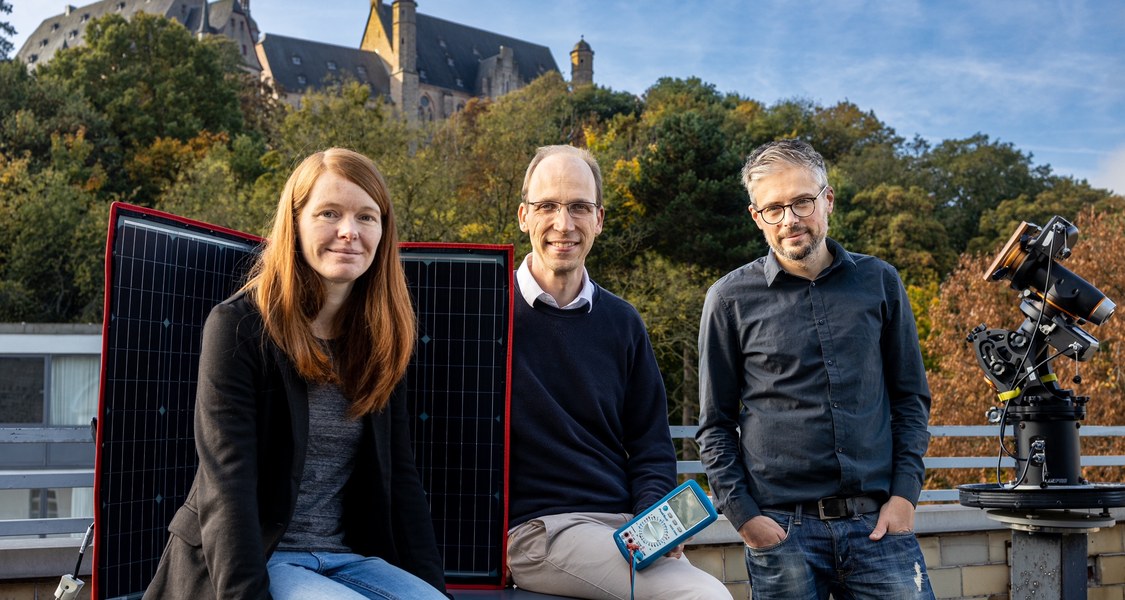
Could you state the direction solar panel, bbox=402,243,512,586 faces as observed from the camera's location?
facing the viewer

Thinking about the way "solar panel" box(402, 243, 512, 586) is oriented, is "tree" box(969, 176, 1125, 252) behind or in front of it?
behind

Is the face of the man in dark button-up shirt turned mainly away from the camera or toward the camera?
toward the camera

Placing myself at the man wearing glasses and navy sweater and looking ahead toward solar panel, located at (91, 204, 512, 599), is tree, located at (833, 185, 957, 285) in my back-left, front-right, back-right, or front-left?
back-right

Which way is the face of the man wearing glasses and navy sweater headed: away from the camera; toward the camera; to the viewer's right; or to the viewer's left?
toward the camera

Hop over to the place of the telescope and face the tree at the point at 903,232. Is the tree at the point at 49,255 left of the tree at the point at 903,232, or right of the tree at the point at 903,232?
left

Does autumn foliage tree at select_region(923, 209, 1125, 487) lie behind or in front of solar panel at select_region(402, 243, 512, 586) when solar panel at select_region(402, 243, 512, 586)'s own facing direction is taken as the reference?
behind

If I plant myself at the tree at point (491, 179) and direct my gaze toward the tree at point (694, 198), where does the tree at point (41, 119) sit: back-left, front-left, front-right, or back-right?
back-left

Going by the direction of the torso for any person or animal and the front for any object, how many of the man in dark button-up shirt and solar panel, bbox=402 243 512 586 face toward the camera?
2

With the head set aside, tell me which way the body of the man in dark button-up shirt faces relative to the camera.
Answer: toward the camera

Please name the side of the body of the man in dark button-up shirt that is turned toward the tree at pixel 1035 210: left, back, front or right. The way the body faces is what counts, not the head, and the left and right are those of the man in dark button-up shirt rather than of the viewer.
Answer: back

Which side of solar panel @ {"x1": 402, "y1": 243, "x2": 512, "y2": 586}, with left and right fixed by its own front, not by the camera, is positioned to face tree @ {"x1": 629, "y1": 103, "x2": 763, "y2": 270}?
back

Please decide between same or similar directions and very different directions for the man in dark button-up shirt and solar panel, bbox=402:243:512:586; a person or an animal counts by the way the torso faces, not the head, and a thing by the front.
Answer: same or similar directions

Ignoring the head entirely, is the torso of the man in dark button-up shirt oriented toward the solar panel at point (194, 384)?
no

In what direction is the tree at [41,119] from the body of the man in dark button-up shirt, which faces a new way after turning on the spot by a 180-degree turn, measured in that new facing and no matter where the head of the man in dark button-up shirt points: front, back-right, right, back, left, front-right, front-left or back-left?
front-left
